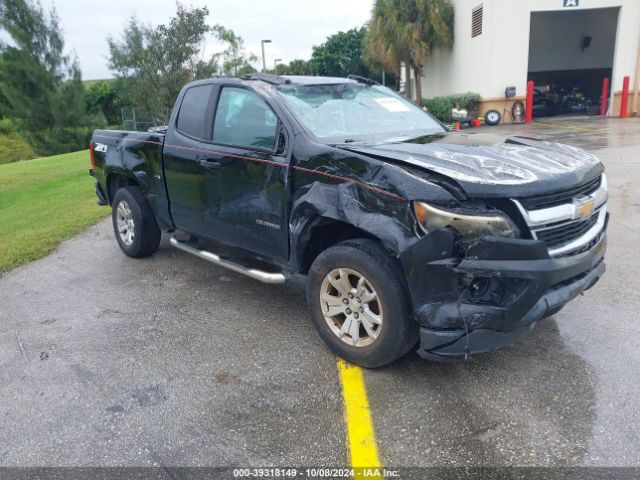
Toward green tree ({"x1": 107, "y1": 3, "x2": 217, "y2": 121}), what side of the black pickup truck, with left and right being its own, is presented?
back

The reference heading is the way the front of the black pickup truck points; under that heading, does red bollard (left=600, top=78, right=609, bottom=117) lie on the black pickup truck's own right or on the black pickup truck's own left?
on the black pickup truck's own left

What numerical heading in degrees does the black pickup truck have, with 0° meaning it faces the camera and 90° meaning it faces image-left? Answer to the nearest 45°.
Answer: approximately 315°

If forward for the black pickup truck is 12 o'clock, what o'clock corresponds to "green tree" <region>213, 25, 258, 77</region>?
The green tree is roughly at 7 o'clock from the black pickup truck.

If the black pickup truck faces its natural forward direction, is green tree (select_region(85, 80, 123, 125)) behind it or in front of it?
behind

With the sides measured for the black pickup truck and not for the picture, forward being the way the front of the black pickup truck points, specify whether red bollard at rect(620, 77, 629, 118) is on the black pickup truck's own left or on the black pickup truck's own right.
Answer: on the black pickup truck's own left

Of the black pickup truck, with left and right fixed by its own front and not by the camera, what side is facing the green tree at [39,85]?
back

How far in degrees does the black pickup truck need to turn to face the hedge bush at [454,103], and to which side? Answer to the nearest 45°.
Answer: approximately 135° to its left

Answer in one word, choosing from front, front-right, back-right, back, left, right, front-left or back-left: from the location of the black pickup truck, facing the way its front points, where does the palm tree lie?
back-left
